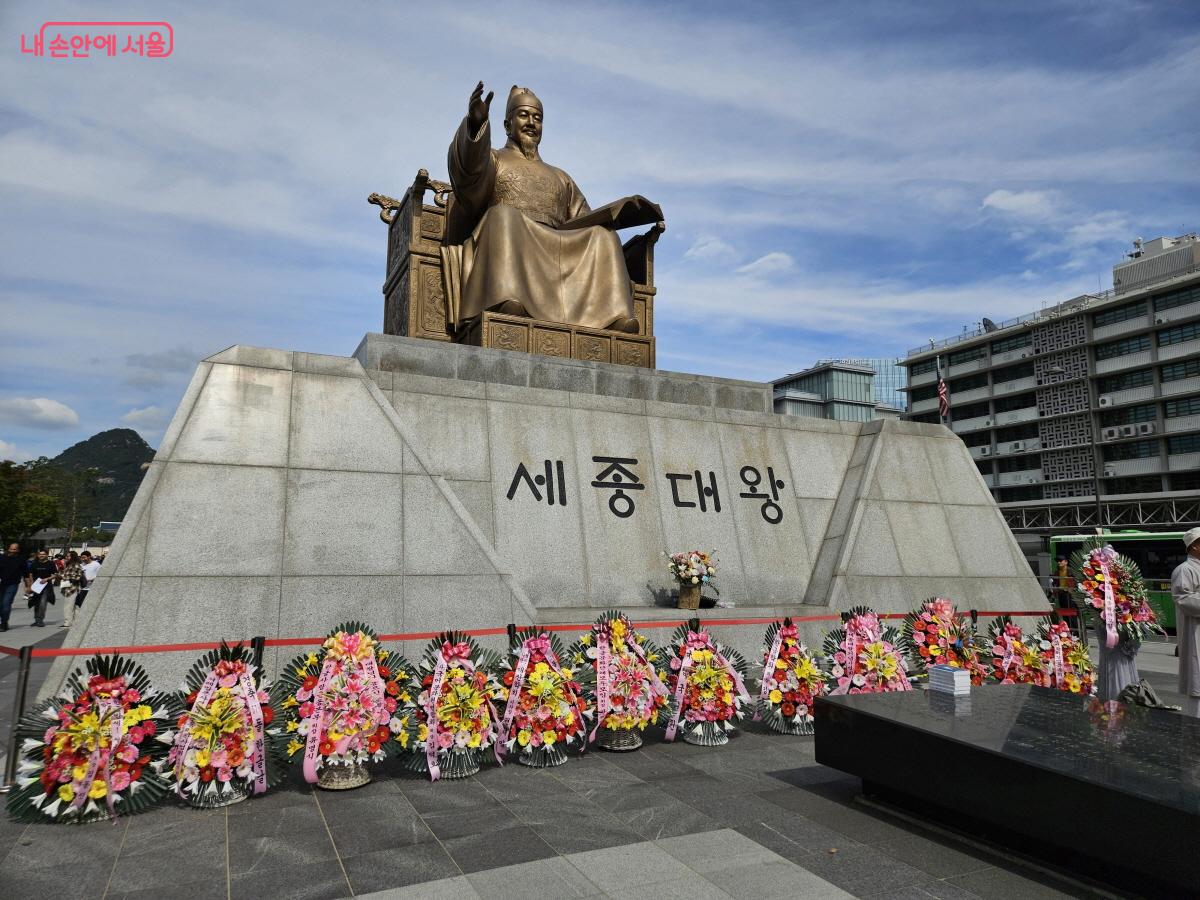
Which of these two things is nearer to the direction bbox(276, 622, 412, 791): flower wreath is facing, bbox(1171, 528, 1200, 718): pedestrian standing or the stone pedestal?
the pedestrian standing

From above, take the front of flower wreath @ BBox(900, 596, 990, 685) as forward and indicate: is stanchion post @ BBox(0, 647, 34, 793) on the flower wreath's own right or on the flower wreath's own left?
on the flower wreath's own right

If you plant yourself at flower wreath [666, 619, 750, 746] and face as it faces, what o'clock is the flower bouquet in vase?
The flower bouquet in vase is roughly at 6 o'clock from the flower wreath.

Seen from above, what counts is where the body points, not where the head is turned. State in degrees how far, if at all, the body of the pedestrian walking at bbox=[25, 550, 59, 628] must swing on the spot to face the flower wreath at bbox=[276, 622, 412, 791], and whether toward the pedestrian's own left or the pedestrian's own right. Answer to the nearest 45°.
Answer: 0° — they already face it

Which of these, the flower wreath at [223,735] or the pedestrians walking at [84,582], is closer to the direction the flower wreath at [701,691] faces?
the flower wreath

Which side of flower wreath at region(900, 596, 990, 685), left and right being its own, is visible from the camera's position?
front

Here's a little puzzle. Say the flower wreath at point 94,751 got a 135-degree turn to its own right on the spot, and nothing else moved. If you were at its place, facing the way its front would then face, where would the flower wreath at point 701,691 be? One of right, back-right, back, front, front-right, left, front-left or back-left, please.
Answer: back-right

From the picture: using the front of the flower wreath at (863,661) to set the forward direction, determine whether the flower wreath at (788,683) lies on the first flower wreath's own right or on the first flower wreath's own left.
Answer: on the first flower wreath's own right

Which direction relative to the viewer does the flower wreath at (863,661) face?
toward the camera

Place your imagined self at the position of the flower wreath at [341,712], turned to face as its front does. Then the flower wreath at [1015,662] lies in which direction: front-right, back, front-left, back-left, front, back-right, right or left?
left

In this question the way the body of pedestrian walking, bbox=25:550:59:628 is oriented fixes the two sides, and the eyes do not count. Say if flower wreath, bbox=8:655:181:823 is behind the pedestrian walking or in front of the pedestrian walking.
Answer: in front

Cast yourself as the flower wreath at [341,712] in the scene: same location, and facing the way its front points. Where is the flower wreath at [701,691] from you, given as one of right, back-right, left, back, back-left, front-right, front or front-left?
left

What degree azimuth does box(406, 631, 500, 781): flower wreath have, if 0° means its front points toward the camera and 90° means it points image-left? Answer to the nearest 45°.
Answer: approximately 0°

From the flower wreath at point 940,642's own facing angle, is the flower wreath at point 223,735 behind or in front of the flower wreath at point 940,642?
in front
